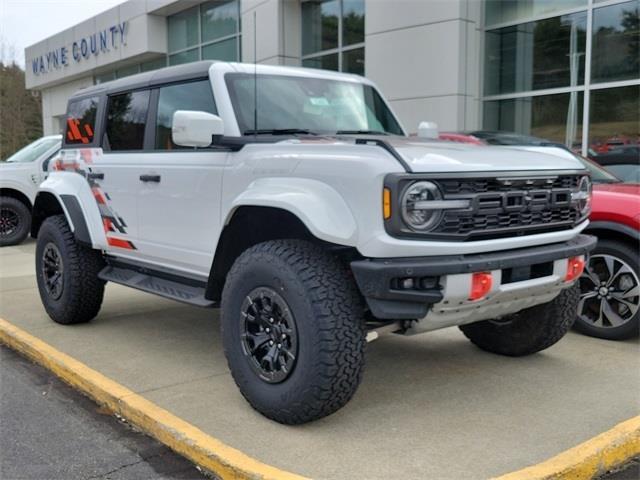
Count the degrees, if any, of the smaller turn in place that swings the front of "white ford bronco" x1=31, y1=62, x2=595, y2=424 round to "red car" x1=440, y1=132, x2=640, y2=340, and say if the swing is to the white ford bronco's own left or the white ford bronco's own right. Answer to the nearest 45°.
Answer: approximately 90° to the white ford bronco's own left

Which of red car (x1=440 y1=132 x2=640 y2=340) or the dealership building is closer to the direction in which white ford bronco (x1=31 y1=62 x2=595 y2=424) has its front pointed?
the red car

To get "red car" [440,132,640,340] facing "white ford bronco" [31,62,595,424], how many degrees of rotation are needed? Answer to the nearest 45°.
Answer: approximately 90° to its right

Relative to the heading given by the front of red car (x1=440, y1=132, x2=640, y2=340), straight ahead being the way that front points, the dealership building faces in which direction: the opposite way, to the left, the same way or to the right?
to the right

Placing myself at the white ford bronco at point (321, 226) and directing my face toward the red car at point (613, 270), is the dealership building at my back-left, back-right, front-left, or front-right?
front-left

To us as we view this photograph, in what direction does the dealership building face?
facing the viewer and to the left of the viewer

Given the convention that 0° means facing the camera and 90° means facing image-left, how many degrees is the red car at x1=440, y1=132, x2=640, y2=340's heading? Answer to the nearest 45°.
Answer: approximately 315°

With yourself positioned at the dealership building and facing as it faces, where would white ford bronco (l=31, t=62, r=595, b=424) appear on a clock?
The white ford bronco is roughly at 11 o'clock from the dealership building.

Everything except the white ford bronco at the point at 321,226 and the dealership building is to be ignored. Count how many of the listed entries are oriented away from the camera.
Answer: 0

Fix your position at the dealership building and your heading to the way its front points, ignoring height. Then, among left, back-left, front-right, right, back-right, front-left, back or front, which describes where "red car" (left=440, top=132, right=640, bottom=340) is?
front-left

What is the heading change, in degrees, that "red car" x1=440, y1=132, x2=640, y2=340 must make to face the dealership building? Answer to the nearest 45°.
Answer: approximately 135° to its left

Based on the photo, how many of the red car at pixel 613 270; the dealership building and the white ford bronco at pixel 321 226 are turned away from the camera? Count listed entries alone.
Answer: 0

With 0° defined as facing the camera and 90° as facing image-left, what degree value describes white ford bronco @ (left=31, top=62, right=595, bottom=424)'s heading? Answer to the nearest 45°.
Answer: approximately 315°

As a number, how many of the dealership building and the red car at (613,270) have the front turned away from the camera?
0

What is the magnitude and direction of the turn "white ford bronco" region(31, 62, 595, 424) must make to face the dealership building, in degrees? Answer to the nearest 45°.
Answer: approximately 135° to its left

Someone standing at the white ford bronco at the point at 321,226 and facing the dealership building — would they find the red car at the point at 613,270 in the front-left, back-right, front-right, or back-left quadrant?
front-right
